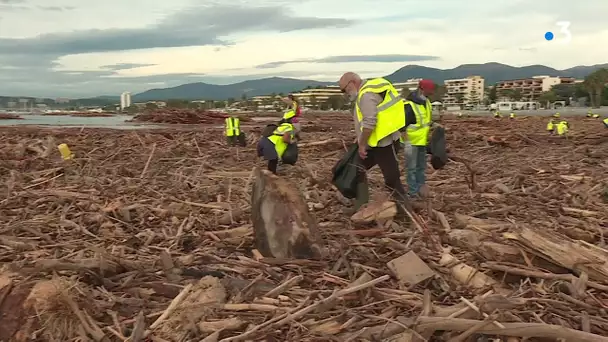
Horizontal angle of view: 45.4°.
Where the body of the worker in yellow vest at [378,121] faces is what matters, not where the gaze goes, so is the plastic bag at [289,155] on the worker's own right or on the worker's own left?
on the worker's own right

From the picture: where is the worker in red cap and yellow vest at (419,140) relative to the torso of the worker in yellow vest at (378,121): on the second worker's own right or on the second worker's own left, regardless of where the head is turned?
on the second worker's own right

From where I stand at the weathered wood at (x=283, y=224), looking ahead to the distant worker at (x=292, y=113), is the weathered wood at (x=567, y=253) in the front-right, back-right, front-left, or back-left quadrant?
back-right

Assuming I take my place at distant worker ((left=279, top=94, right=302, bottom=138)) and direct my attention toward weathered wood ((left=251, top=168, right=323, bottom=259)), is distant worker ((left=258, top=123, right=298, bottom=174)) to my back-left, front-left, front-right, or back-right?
front-right

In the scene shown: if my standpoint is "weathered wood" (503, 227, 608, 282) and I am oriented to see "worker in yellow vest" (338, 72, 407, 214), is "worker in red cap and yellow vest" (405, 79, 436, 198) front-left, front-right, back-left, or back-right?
front-right

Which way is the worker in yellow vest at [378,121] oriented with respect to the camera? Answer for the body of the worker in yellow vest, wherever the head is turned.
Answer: to the viewer's left

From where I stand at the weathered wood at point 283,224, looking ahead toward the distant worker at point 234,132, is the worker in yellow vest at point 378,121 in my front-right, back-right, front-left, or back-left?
front-right

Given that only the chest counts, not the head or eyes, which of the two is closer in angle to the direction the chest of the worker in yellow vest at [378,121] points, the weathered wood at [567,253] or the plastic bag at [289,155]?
the plastic bag

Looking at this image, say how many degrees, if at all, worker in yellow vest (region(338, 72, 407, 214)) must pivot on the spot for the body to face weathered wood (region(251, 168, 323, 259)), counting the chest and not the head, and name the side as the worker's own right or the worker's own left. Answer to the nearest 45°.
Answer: approximately 45° to the worker's own left

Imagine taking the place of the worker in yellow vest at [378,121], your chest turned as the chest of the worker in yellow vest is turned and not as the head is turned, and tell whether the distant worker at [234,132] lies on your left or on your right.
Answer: on your right

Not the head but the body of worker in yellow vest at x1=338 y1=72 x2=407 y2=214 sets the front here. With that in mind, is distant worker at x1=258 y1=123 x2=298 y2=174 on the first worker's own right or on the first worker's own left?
on the first worker's own right

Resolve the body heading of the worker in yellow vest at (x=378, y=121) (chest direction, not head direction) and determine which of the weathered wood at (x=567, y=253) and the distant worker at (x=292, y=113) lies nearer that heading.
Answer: the distant worker

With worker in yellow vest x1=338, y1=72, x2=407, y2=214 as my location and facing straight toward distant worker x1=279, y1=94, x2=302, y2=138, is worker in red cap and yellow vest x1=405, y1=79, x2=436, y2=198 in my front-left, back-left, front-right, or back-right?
front-right

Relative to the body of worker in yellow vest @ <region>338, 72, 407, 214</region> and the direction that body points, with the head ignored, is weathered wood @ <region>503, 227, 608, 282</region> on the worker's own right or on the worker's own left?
on the worker's own left
